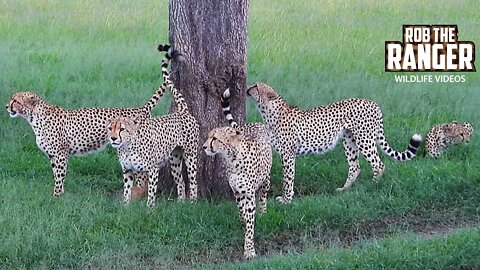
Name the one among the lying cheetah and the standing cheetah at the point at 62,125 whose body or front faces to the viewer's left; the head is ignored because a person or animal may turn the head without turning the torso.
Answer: the standing cheetah

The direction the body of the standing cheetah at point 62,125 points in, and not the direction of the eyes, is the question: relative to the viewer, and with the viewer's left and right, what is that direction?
facing to the left of the viewer

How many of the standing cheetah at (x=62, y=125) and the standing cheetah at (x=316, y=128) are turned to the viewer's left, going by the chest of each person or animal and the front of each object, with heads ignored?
2

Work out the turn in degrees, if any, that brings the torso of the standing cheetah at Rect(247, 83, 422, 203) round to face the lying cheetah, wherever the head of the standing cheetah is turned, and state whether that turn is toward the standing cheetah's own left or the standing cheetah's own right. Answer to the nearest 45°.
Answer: approximately 135° to the standing cheetah's own right

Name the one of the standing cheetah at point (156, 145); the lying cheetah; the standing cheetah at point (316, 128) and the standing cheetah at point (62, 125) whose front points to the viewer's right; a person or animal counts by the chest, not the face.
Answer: the lying cheetah

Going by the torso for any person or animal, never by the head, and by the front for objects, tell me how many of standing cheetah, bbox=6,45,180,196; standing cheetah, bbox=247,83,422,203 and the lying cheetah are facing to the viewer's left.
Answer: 2

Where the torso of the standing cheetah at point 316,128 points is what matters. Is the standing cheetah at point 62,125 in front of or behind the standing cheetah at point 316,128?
in front

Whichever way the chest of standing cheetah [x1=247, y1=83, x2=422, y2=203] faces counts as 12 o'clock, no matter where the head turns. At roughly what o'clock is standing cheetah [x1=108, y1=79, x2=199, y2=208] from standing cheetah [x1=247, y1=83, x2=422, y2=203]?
standing cheetah [x1=108, y1=79, x2=199, y2=208] is roughly at 11 o'clock from standing cheetah [x1=247, y1=83, x2=422, y2=203].

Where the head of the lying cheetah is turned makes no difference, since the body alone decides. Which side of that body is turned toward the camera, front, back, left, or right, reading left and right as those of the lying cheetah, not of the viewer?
right

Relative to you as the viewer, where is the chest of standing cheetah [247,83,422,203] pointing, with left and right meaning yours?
facing to the left of the viewer

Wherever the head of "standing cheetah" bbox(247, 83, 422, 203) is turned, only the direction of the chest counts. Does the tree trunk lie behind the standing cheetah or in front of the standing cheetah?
in front
